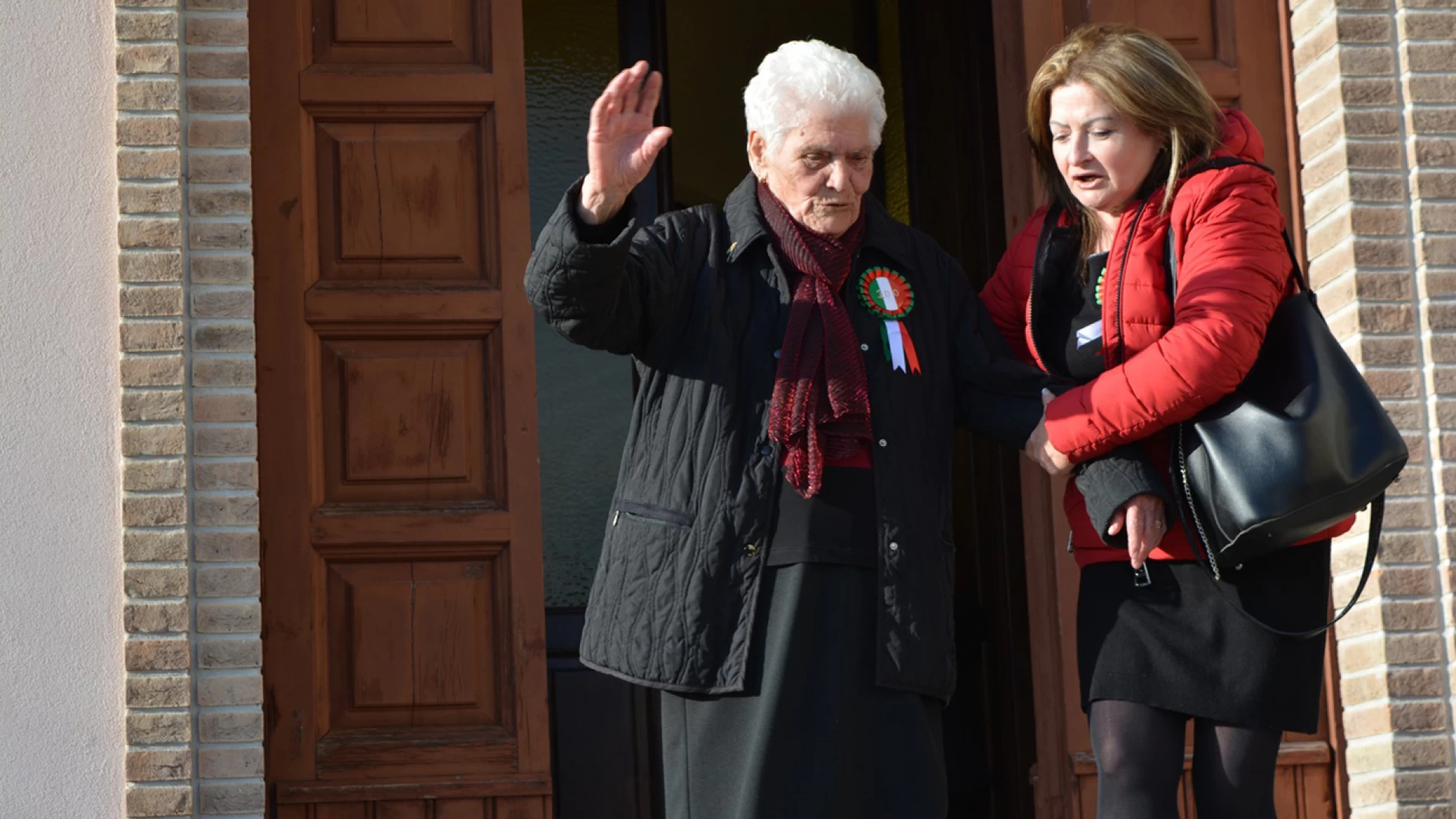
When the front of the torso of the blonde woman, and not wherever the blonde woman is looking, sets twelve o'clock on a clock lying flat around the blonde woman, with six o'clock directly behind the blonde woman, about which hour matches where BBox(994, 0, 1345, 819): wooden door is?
The wooden door is roughly at 4 o'clock from the blonde woman.

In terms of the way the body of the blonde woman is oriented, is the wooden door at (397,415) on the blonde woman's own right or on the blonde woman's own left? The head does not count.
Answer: on the blonde woman's own right

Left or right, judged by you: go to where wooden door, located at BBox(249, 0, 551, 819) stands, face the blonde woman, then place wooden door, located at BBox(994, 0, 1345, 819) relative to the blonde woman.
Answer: left

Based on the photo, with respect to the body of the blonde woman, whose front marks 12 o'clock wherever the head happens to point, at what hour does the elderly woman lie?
The elderly woman is roughly at 1 o'clock from the blonde woman.

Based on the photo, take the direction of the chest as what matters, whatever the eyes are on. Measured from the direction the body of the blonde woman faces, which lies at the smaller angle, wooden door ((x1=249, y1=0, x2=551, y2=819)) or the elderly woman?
the elderly woman

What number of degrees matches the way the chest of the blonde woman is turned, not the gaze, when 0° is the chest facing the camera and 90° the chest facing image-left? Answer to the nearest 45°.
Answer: approximately 45°

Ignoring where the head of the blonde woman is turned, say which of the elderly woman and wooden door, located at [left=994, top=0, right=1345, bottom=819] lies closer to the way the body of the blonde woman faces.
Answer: the elderly woman
